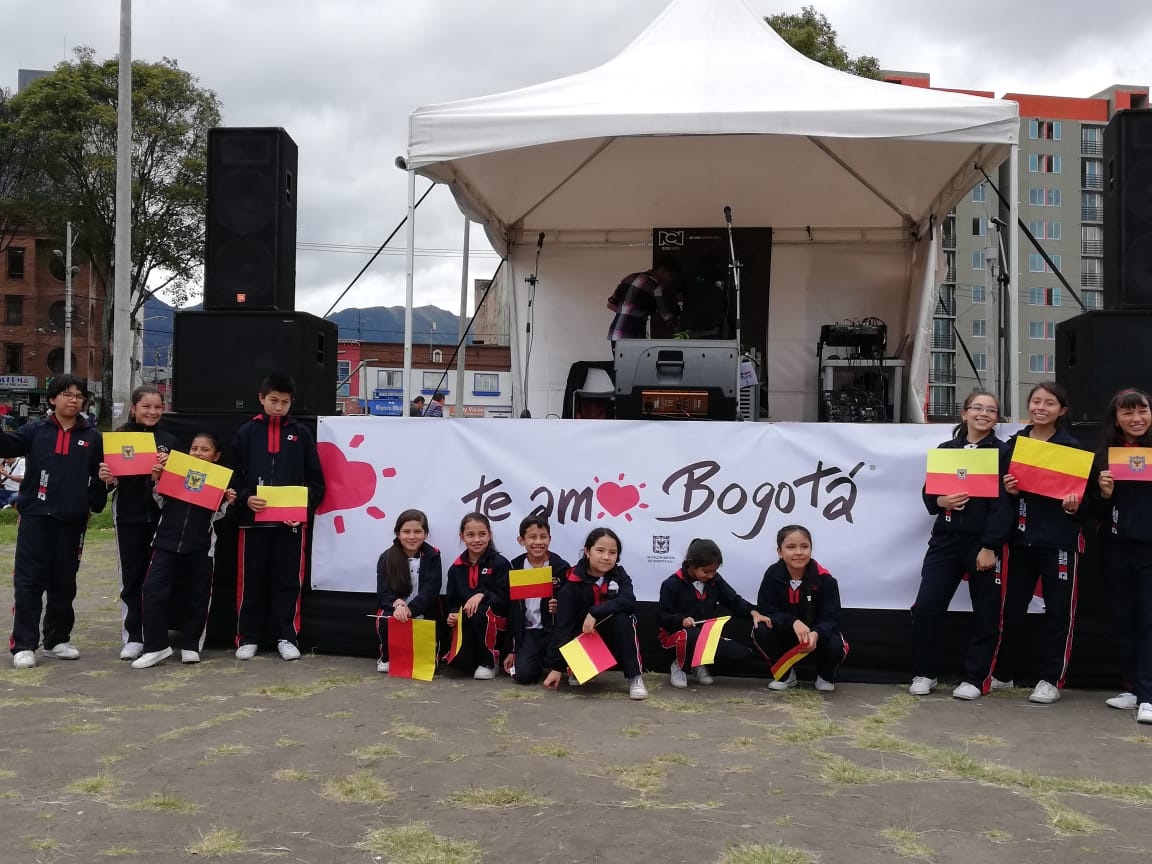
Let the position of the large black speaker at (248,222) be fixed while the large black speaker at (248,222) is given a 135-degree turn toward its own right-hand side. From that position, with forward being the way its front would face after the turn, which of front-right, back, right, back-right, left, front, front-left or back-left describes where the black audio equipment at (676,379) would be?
right

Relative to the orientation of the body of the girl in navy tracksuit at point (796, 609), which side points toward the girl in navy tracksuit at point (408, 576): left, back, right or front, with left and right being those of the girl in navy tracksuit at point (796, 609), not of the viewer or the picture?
right

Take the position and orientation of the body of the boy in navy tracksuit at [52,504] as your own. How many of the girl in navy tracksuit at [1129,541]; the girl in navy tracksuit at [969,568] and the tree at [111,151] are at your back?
1

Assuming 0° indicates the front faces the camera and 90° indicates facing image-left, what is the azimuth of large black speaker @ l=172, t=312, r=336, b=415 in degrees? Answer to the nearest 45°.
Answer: approximately 0°
